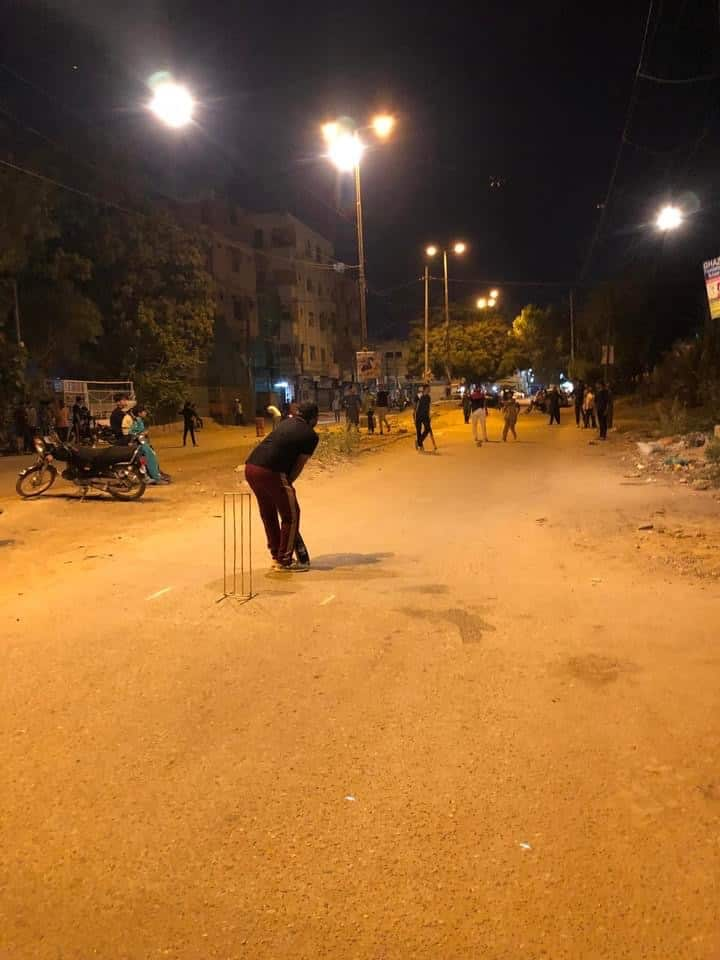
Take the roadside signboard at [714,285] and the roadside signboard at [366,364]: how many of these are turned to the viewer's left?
0

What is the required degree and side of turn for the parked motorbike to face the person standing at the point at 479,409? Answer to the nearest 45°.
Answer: approximately 135° to its right

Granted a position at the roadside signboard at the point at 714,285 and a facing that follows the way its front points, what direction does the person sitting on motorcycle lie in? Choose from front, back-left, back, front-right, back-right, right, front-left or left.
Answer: front-right

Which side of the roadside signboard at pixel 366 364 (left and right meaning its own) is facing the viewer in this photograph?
front

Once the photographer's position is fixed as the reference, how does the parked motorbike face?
facing to the left of the viewer

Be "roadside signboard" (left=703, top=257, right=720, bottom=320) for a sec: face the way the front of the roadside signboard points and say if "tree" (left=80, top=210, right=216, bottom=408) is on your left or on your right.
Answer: on your right

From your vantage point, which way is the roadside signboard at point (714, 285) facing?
toward the camera

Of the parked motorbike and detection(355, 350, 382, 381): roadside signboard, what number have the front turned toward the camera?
1

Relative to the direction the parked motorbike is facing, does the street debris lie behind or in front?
behind
